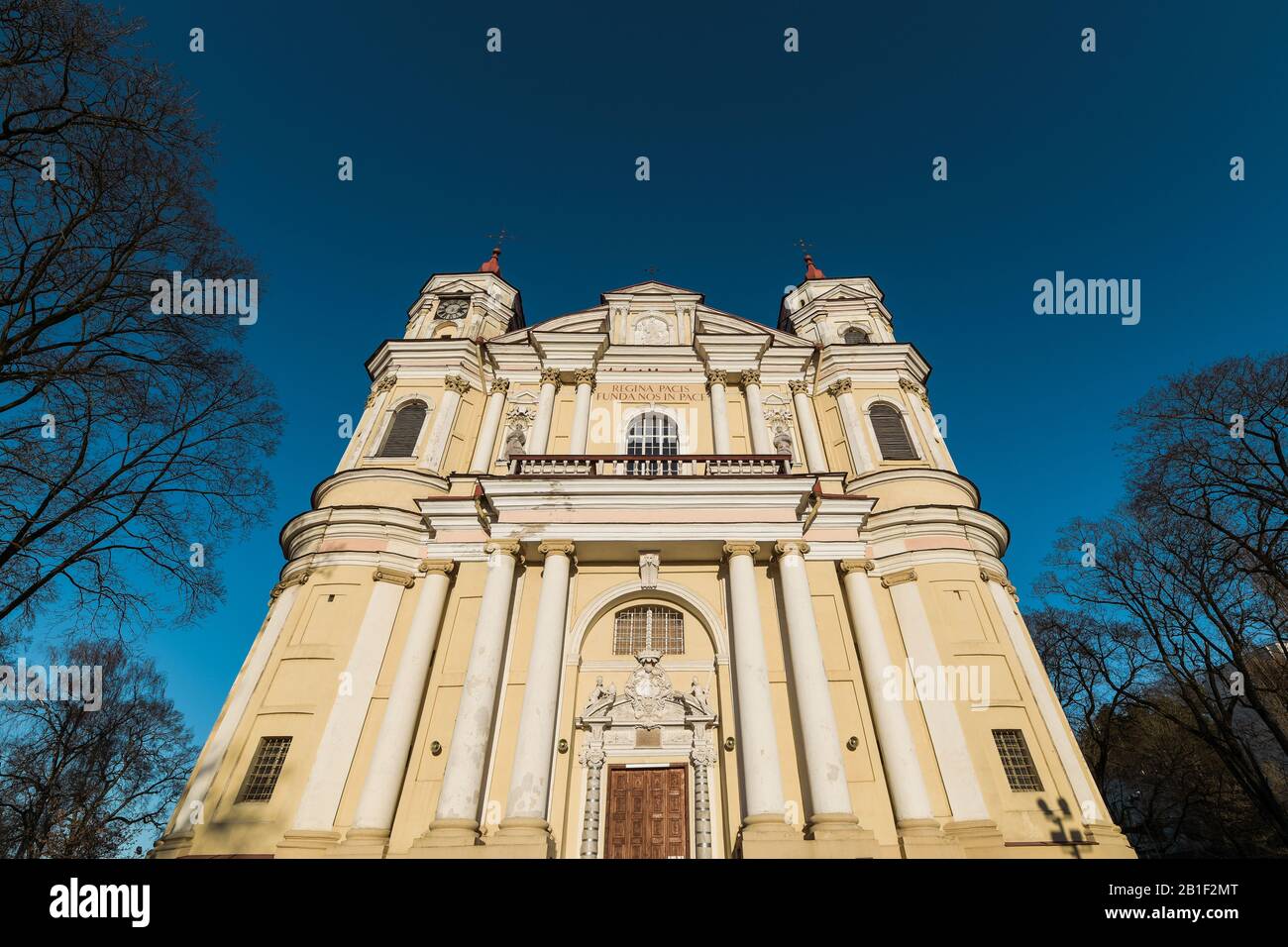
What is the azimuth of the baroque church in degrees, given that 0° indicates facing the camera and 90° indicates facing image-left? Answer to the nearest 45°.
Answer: approximately 0°
